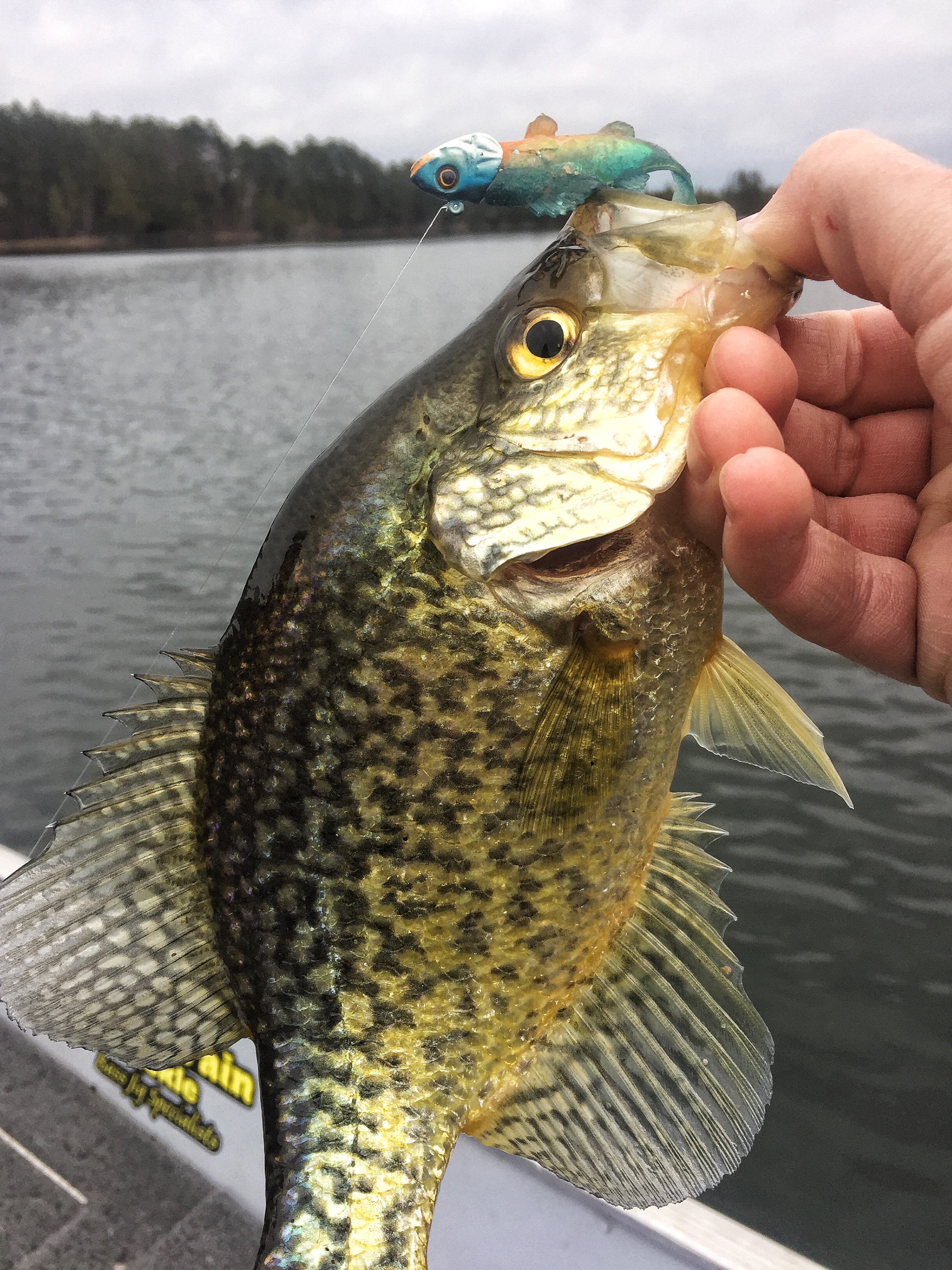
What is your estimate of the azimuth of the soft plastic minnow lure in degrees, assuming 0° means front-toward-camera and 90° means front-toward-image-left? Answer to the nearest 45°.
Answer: approximately 90°
